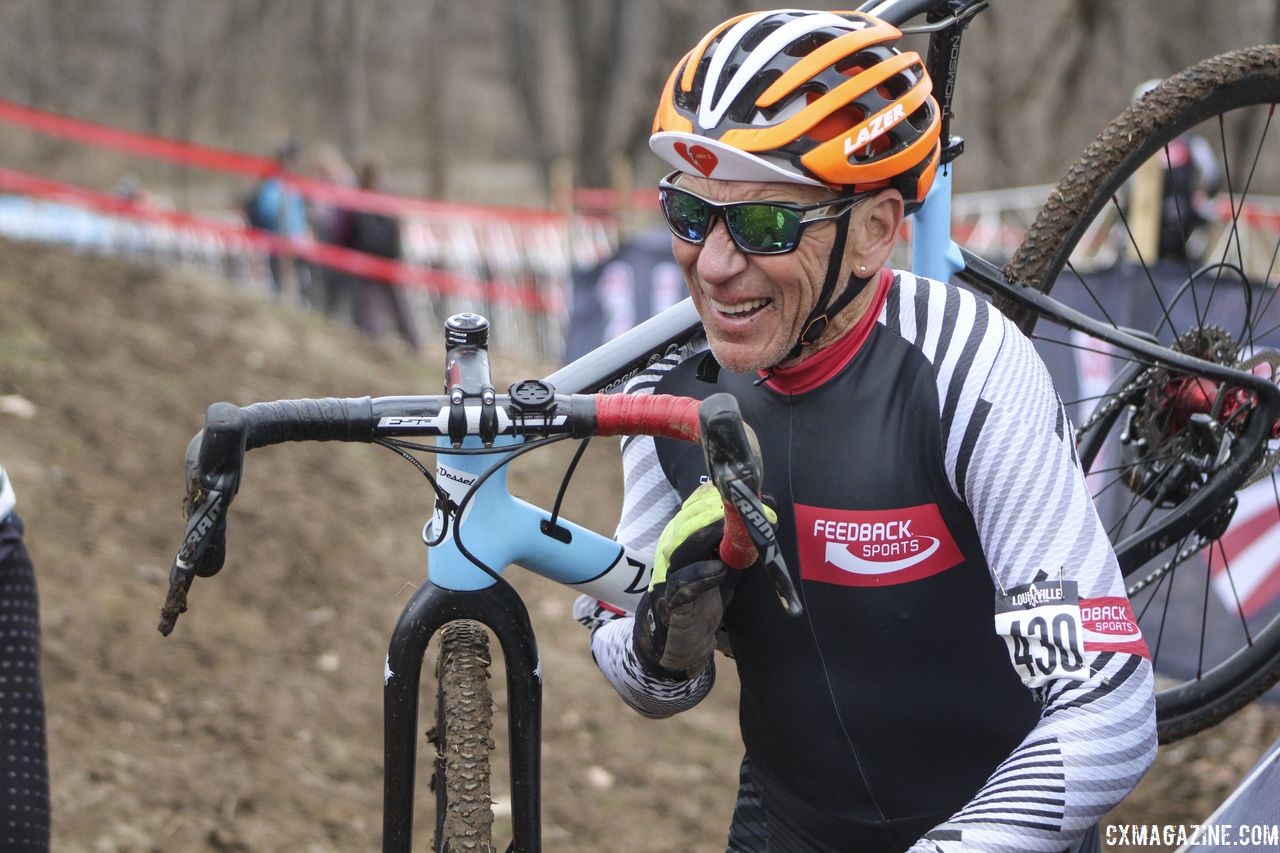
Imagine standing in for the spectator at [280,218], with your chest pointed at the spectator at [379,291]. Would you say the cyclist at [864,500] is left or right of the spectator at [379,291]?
right

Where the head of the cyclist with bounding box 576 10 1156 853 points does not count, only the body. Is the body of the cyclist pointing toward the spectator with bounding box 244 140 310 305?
no

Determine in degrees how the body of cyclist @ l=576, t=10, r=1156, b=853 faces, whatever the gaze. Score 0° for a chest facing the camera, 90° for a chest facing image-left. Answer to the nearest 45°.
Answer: approximately 45°

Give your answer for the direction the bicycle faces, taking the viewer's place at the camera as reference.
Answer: facing the viewer and to the left of the viewer

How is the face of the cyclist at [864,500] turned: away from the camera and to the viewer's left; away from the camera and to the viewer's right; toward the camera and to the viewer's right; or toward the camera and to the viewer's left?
toward the camera and to the viewer's left

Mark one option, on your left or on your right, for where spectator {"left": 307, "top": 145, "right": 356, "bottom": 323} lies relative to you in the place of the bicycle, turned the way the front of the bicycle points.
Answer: on your right

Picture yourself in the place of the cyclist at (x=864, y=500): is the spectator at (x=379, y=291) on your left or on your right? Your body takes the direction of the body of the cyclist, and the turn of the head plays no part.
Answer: on your right

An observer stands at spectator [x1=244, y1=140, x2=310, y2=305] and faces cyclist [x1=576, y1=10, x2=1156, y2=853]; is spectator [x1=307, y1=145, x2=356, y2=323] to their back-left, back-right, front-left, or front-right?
front-left

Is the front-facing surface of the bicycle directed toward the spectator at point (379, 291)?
no

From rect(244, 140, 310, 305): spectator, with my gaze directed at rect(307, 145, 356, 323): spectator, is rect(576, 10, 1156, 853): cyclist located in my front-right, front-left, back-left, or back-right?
front-right

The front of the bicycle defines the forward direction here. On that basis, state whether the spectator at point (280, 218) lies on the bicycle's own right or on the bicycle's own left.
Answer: on the bicycle's own right

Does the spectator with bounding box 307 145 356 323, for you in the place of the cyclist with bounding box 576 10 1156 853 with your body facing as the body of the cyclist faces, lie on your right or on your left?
on your right
